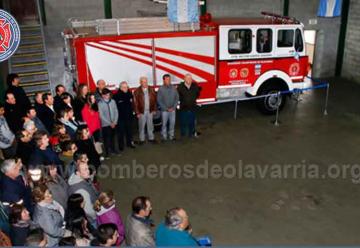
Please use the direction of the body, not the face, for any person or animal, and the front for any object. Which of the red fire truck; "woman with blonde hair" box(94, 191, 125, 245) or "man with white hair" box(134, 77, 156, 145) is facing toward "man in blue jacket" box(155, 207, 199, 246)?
the man with white hair

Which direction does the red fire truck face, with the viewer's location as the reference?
facing to the right of the viewer

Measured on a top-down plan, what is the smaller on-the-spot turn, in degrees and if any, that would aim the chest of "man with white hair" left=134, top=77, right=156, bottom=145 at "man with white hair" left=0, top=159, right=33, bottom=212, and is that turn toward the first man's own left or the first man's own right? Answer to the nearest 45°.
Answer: approximately 45° to the first man's own right

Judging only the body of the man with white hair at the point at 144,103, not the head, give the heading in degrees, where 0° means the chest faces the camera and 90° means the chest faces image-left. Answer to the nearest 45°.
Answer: approximately 0°

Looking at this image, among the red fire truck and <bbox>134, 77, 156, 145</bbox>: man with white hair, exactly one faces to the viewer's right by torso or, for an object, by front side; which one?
the red fire truck

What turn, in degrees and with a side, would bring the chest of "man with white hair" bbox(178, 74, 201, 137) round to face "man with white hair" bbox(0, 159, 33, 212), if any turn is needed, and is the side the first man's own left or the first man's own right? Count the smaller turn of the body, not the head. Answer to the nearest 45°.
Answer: approximately 45° to the first man's own right

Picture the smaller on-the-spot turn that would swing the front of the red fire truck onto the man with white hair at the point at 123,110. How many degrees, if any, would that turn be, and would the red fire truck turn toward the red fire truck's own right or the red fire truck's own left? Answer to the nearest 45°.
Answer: approximately 135° to the red fire truck's own right

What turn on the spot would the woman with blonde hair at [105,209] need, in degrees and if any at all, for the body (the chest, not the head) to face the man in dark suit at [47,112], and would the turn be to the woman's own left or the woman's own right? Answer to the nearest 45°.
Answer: approximately 45° to the woman's own left

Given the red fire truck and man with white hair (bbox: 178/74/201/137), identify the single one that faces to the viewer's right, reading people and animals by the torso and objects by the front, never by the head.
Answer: the red fire truck

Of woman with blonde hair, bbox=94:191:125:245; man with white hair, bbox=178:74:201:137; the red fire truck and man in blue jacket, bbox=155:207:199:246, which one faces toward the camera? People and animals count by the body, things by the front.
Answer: the man with white hair

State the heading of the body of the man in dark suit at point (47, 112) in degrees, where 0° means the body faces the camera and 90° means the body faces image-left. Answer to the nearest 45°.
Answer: approximately 315°

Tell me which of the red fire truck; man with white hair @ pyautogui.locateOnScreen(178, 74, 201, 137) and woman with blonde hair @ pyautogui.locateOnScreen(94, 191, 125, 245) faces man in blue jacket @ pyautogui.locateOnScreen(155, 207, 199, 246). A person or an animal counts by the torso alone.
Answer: the man with white hair

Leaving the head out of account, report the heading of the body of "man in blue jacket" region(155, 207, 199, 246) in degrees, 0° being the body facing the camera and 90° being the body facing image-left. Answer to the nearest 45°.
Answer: approximately 225°
